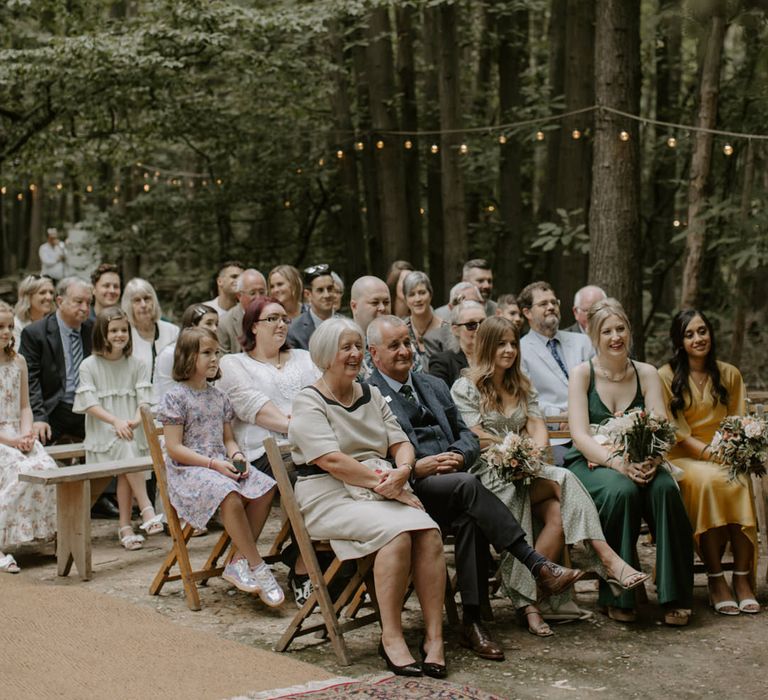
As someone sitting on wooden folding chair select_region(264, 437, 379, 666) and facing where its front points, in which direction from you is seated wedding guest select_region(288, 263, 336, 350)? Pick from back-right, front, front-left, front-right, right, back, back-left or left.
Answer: back-left

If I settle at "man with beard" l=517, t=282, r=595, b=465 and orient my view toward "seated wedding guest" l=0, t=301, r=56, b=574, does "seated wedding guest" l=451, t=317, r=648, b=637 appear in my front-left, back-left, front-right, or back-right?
front-left

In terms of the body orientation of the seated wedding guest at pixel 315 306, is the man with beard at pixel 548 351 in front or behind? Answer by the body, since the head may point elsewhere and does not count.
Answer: in front

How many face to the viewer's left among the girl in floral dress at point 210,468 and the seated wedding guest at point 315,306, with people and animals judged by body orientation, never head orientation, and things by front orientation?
0

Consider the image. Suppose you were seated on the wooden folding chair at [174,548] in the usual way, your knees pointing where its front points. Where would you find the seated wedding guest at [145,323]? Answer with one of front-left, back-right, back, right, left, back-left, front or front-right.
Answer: back-left

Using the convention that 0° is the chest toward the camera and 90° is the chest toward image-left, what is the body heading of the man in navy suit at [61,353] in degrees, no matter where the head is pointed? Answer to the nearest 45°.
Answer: approximately 315°

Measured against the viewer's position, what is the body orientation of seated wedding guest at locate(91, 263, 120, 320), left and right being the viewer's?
facing the viewer and to the right of the viewer

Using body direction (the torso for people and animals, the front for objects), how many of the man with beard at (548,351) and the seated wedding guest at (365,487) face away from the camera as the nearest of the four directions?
0
